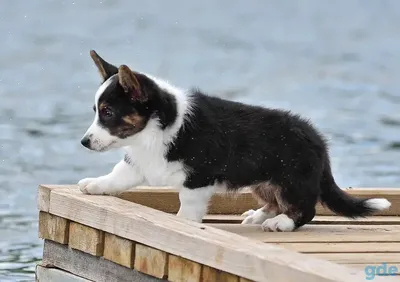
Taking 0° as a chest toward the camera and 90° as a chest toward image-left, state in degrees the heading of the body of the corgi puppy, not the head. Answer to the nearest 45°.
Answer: approximately 90°
